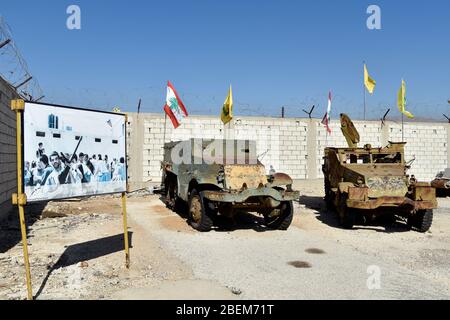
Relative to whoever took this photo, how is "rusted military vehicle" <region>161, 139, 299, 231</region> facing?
facing the viewer and to the right of the viewer

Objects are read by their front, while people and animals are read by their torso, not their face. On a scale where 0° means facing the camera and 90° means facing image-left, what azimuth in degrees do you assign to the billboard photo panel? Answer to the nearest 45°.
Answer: approximately 315°

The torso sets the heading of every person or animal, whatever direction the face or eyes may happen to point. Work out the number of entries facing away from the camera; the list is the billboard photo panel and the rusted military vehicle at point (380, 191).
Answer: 0

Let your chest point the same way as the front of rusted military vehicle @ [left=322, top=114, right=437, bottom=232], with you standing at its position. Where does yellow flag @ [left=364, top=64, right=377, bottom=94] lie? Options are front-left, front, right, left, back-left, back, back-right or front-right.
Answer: back

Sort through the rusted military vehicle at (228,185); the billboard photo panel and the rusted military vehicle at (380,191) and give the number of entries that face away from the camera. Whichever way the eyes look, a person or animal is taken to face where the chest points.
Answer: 0

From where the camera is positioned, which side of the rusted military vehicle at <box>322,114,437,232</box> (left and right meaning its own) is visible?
front

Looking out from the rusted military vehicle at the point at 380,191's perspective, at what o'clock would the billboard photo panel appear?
The billboard photo panel is roughly at 1 o'clock from the rusted military vehicle.

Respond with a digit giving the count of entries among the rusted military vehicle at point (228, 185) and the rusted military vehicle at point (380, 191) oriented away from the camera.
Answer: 0

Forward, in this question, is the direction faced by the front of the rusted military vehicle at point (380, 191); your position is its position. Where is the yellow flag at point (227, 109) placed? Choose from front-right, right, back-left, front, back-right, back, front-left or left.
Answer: back-right

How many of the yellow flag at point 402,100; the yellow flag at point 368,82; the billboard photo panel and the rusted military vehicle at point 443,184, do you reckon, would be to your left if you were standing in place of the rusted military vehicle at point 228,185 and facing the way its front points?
3
